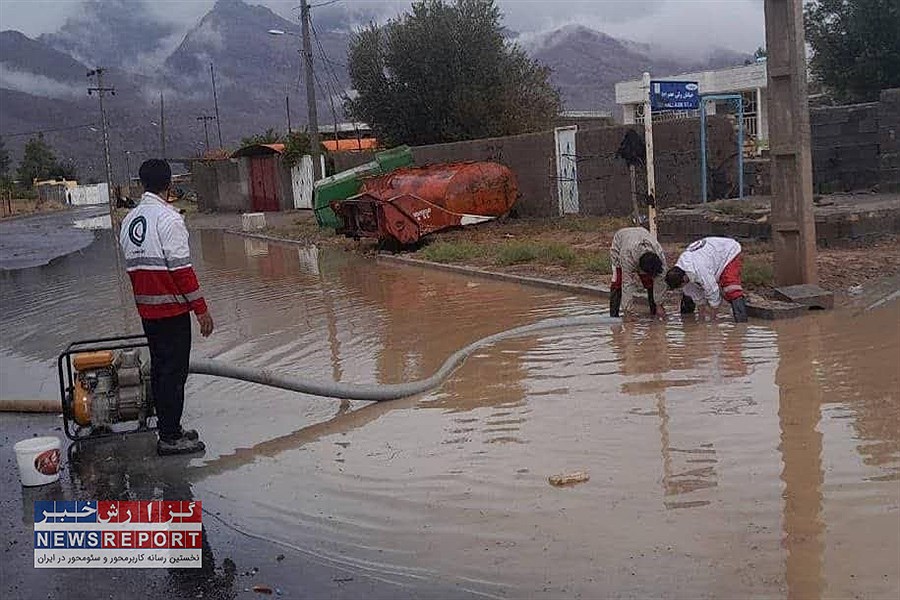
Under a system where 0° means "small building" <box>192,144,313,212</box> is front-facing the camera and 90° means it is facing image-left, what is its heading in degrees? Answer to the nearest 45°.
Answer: approximately 0°

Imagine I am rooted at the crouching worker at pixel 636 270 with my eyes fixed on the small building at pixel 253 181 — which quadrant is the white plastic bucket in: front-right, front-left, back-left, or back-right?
back-left

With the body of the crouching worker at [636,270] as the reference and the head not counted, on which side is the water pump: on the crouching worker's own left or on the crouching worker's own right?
on the crouching worker's own right

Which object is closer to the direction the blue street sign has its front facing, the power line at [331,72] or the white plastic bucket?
the white plastic bucket

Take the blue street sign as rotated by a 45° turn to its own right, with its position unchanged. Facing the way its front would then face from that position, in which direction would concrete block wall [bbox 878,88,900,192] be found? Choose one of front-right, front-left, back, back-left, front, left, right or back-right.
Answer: back

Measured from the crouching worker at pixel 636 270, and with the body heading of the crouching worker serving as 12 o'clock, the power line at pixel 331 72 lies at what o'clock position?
The power line is roughly at 7 o'clock from the crouching worker.

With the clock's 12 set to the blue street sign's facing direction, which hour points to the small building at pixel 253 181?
The small building is roughly at 5 o'clock from the blue street sign.

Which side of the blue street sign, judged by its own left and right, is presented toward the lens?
front

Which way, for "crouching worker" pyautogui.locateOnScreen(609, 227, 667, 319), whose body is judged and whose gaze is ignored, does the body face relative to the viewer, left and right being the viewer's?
facing the viewer and to the right of the viewer

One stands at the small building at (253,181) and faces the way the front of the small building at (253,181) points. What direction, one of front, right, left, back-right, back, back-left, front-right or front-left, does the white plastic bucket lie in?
front

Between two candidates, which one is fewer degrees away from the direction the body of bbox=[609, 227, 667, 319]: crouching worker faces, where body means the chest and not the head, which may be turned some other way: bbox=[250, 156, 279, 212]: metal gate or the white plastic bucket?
the white plastic bucket

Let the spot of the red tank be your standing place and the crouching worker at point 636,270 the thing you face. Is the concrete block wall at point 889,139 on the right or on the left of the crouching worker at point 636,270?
left

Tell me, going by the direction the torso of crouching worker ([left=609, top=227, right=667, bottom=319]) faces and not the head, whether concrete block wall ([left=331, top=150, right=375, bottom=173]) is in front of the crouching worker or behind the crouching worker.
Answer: behind

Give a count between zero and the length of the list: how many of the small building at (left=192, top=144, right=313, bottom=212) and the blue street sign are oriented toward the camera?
2
